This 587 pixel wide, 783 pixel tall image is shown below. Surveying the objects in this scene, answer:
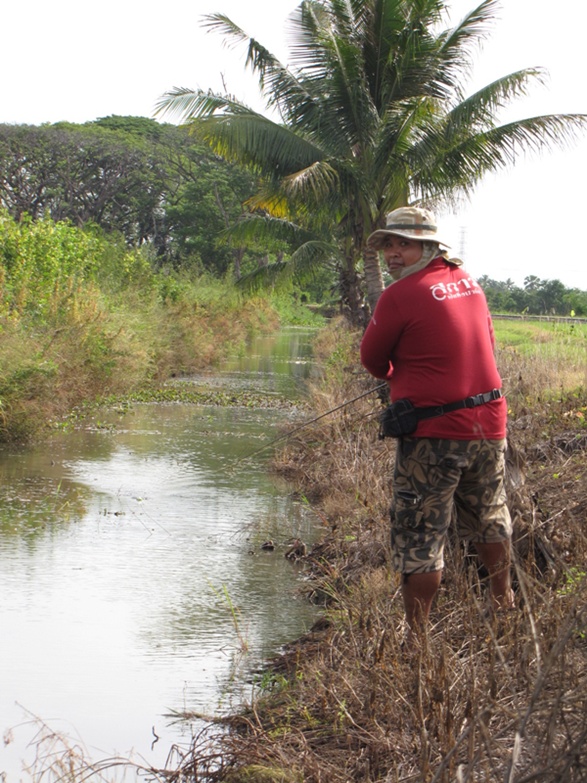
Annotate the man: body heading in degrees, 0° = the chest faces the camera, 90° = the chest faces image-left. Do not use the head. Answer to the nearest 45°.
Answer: approximately 135°

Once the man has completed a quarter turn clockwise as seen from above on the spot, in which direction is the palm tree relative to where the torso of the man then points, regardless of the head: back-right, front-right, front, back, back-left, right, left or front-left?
front-left
